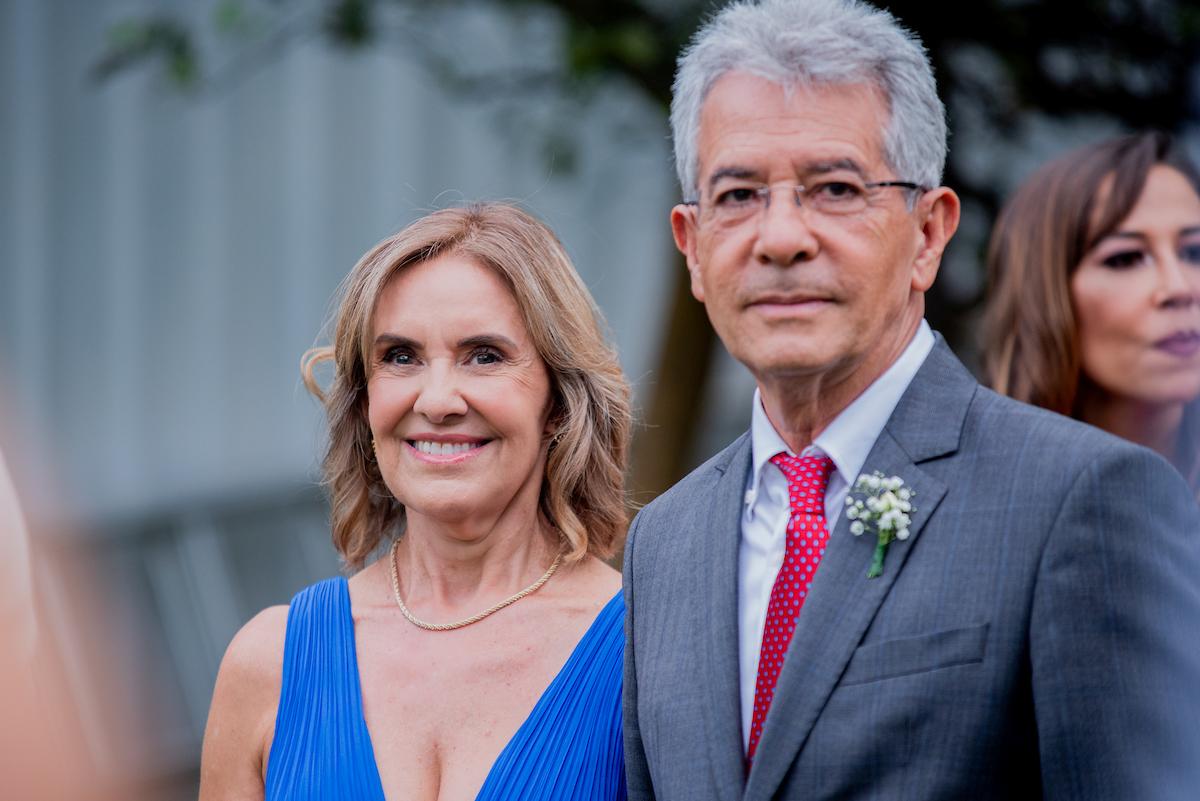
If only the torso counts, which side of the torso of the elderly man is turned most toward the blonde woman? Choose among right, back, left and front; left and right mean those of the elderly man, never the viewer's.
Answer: right

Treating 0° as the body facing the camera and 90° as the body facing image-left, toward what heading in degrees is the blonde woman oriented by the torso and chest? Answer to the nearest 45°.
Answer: approximately 0°

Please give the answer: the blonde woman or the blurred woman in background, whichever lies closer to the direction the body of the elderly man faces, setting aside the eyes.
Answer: the blonde woman

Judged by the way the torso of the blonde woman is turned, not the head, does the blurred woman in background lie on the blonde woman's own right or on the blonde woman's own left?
on the blonde woman's own left

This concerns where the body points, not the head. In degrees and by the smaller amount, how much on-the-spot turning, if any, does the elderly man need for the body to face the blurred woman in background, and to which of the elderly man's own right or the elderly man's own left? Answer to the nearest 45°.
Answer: approximately 180°
